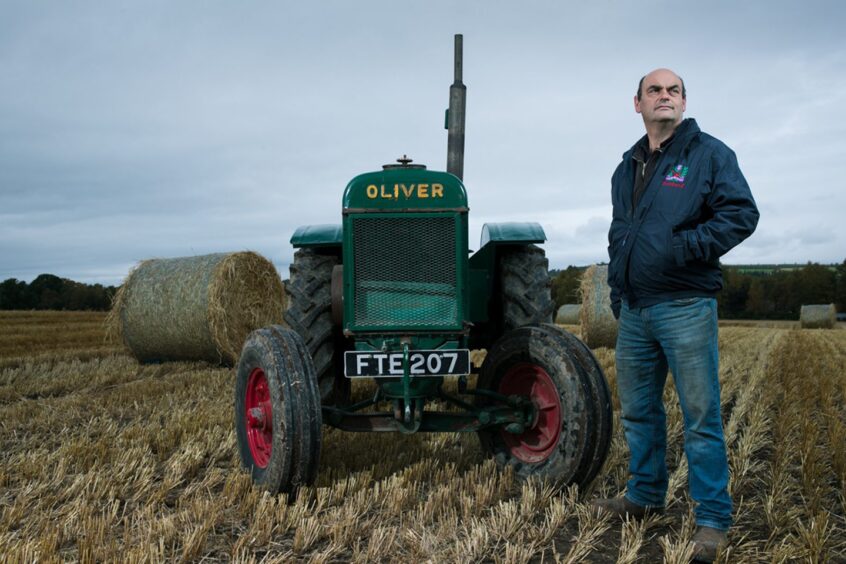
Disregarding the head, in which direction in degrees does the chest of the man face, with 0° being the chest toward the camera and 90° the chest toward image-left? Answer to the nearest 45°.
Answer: approximately 45°

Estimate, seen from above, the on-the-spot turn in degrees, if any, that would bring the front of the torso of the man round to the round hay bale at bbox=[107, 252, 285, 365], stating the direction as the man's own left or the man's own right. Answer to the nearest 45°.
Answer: approximately 90° to the man's own right

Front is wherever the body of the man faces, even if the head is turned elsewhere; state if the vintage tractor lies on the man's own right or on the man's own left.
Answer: on the man's own right

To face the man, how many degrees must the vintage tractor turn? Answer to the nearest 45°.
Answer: approximately 45° to its left

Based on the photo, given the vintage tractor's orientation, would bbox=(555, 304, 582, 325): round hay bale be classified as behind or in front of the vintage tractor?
behind

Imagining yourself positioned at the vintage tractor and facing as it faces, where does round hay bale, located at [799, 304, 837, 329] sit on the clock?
The round hay bale is roughly at 7 o'clock from the vintage tractor.

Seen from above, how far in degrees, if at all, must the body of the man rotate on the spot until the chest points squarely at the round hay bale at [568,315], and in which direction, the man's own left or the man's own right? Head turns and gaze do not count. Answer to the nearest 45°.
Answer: approximately 135° to the man's own right

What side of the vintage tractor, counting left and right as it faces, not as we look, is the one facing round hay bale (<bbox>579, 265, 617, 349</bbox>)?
back

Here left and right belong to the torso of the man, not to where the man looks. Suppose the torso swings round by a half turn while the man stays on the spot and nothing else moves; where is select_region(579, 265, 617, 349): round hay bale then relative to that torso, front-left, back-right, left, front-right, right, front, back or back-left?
front-left
